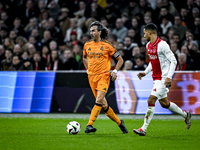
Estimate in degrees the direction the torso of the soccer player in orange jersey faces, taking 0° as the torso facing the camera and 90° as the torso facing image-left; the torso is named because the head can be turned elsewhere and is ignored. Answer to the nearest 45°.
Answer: approximately 45°

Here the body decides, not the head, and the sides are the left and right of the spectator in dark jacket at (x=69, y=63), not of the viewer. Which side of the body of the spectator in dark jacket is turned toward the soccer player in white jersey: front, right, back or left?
front

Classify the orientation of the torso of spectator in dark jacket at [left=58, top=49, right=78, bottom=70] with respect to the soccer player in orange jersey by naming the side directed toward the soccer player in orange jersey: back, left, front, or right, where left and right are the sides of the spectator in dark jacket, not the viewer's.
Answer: front

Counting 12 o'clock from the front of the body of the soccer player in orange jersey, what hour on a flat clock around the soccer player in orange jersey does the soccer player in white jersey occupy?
The soccer player in white jersey is roughly at 8 o'clock from the soccer player in orange jersey.

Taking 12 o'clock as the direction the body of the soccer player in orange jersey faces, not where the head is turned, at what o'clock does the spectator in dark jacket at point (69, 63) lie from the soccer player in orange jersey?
The spectator in dark jacket is roughly at 4 o'clock from the soccer player in orange jersey.

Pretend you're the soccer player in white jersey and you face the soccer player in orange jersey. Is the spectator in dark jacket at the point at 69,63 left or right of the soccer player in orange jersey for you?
right

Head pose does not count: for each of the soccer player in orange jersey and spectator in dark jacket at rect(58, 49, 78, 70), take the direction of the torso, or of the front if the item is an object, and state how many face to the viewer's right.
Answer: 0

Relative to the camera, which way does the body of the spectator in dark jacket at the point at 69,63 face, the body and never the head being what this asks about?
toward the camera
